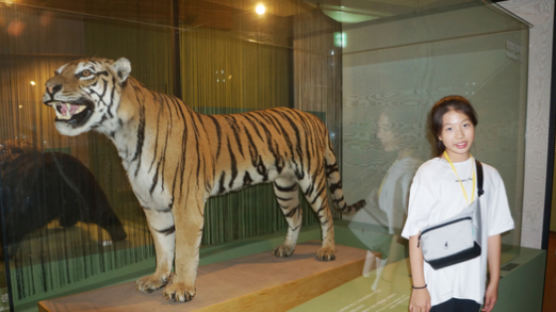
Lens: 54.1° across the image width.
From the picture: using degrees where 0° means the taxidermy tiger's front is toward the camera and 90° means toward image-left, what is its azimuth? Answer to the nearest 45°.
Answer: approximately 45°
